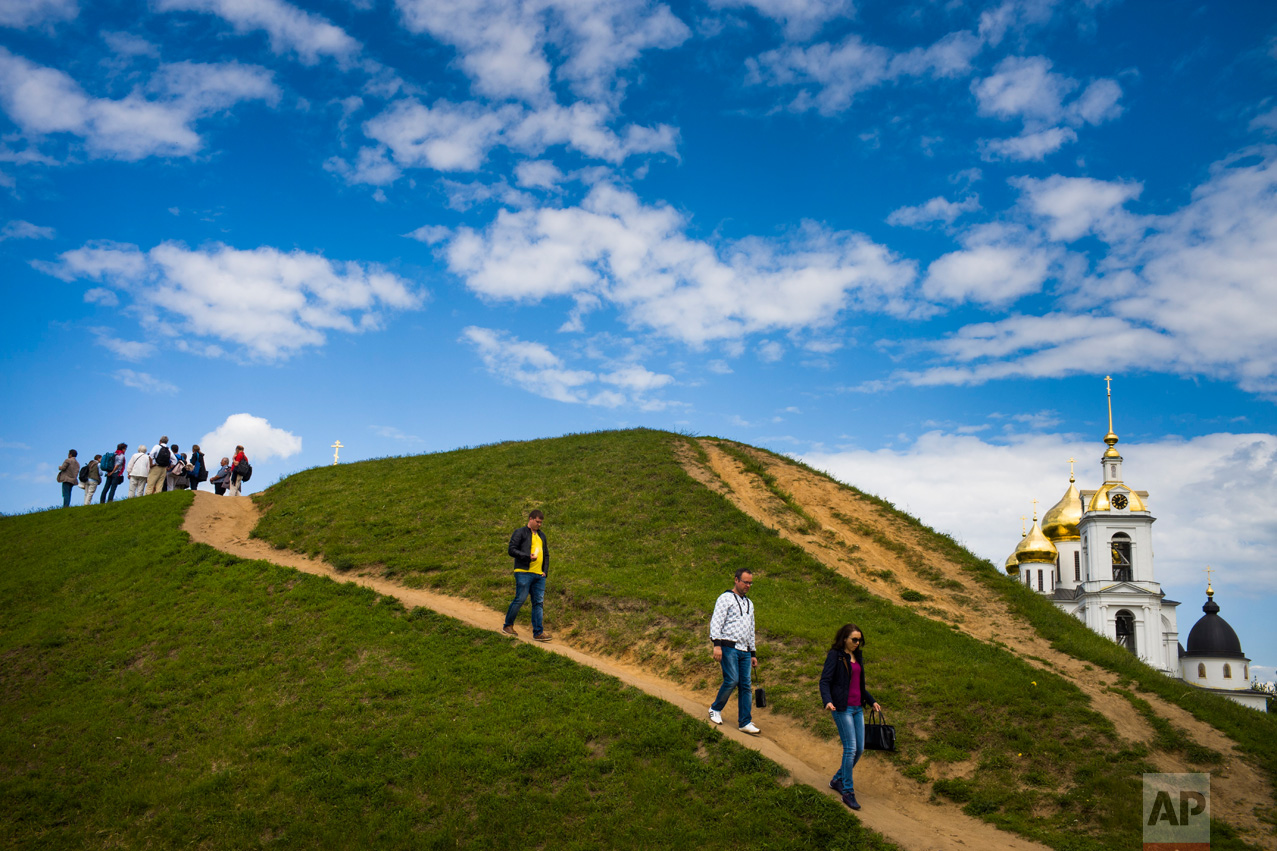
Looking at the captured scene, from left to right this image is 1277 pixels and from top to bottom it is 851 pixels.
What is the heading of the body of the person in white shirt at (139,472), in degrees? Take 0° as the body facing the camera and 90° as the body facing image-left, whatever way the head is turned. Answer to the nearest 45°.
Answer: approximately 180°

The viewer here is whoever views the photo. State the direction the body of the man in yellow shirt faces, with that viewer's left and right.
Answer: facing the viewer and to the right of the viewer

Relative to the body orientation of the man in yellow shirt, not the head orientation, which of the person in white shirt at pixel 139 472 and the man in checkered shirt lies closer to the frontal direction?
the man in checkered shirt

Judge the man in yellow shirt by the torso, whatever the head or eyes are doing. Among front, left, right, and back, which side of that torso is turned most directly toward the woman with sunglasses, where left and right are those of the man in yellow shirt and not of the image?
front

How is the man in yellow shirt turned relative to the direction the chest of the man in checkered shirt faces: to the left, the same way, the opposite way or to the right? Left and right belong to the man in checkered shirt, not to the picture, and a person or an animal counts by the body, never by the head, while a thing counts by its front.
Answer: the same way

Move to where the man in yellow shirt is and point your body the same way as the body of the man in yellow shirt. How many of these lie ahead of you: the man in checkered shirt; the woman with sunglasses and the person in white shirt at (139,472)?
2

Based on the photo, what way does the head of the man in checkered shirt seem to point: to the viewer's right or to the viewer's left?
to the viewer's right

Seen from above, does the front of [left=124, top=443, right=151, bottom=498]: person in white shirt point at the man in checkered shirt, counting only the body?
no

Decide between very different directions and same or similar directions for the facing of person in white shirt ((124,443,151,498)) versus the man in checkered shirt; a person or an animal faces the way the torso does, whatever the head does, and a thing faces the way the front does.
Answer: very different directions

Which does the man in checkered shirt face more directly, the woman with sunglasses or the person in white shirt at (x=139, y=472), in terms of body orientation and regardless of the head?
the woman with sunglasses

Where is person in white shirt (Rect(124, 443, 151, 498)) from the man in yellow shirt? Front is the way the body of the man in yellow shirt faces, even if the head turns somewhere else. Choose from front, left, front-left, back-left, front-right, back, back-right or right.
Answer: back

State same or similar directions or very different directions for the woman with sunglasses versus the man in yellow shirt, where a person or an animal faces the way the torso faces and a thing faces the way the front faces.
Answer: same or similar directions

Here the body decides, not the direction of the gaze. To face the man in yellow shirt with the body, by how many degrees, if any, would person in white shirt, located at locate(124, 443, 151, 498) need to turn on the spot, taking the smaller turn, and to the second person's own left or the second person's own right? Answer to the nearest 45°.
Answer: approximately 180°

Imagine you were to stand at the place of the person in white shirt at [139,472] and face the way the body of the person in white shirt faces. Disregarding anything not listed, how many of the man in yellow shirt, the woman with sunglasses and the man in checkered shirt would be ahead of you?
0

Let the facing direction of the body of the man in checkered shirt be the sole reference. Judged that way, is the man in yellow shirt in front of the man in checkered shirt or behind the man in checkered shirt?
behind

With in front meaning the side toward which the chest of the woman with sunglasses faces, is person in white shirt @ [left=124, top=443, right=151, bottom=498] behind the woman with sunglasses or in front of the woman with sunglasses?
behind

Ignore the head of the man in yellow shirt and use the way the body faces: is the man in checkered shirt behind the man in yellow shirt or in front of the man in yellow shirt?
in front

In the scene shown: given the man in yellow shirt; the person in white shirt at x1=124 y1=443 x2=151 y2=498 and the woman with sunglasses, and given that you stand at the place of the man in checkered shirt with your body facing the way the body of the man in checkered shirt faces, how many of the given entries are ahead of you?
1
